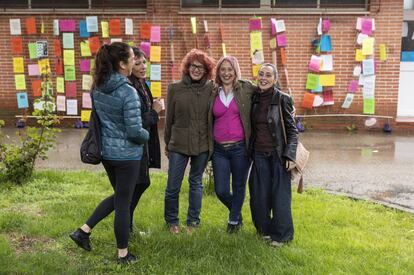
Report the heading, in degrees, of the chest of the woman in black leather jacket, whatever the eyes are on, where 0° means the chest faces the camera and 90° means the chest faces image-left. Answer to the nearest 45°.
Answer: approximately 45°

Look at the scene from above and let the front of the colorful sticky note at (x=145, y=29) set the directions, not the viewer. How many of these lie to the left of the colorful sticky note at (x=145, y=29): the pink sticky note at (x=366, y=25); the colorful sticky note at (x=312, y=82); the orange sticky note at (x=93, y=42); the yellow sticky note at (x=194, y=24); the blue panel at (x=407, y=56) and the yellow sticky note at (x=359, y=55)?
5

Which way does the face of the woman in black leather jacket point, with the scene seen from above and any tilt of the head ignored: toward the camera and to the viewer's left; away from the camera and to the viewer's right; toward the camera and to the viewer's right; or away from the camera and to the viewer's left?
toward the camera and to the viewer's left

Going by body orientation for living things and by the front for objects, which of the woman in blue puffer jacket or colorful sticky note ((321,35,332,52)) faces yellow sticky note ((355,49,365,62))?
the woman in blue puffer jacket

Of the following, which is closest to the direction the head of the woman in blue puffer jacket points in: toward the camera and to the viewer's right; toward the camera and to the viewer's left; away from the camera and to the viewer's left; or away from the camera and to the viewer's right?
away from the camera and to the viewer's right

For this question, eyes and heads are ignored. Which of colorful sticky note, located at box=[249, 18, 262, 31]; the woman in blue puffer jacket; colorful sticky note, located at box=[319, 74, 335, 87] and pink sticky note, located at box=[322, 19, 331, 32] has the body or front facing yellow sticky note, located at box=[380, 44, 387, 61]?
the woman in blue puffer jacket
